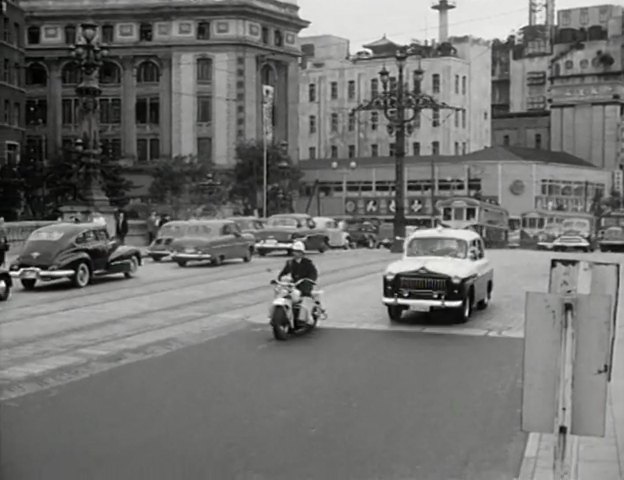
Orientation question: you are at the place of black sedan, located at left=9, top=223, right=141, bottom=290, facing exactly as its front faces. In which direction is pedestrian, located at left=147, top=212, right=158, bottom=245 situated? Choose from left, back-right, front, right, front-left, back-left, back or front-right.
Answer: front-left

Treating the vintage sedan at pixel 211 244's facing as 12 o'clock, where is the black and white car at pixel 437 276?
The black and white car is roughly at 4 o'clock from the vintage sedan.

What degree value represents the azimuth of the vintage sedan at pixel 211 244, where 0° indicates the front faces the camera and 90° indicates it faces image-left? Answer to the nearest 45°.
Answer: approximately 225°

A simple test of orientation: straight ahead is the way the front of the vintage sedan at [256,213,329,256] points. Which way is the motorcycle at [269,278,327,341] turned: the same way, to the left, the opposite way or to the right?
the opposite way

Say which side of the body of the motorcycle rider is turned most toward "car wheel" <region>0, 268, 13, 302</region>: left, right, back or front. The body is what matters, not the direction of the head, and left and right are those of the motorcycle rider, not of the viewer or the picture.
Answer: right

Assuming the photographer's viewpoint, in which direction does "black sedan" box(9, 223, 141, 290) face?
facing away from the viewer and to the right of the viewer

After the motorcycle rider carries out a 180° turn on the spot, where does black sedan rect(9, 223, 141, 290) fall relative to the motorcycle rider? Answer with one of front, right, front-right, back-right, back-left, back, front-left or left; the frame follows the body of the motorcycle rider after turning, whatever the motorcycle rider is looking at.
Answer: left

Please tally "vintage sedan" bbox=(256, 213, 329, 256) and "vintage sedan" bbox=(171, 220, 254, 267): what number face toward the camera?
0

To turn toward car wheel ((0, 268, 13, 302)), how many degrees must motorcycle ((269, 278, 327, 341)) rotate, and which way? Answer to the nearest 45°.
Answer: approximately 90° to its right
